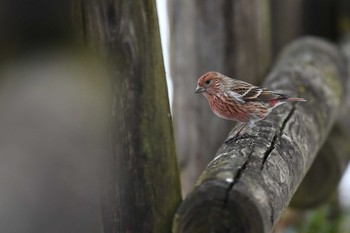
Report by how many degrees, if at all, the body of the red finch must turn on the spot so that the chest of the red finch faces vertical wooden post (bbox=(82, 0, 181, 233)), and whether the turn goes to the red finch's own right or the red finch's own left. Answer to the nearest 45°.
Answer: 0° — it already faces it

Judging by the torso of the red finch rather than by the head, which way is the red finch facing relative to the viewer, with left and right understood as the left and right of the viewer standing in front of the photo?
facing to the left of the viewer
